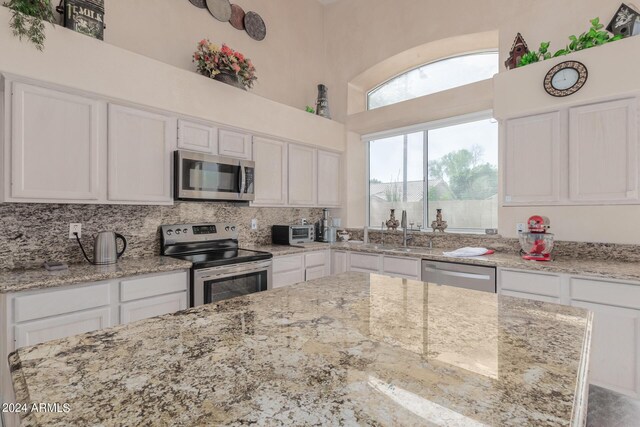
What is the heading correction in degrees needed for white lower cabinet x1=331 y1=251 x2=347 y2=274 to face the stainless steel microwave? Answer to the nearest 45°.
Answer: approximately 45° to its right

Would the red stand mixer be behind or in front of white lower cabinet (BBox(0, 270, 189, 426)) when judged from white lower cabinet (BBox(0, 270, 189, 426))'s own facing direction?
in front

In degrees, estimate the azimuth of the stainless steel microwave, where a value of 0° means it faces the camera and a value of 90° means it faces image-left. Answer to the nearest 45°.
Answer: approximately 315°

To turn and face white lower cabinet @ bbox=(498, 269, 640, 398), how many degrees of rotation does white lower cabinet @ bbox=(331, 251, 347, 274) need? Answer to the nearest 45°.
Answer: approximately 45° to its left

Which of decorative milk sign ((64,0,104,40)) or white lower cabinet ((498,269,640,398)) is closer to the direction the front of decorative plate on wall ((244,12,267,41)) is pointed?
the white lower cabinet

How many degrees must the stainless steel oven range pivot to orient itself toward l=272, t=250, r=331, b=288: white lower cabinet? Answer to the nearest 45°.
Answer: approximately 45° to its left

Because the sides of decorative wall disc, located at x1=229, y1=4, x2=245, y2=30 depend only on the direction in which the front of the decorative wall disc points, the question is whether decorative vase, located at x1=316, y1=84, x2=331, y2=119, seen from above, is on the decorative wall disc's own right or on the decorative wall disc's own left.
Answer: on the decorative wall disc's own left

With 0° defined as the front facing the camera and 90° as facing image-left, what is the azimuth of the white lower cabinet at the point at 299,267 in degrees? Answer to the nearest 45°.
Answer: approximately 315°
